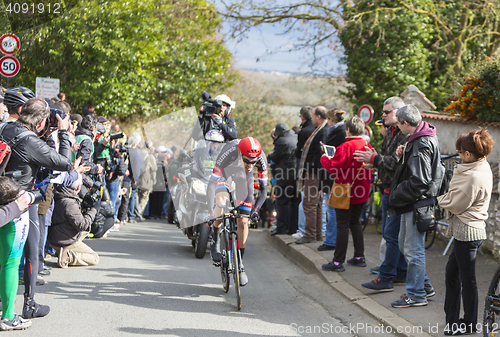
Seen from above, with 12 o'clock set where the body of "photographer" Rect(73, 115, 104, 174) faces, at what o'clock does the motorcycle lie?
The motorcycle is roughly at 12 o'clock from the photographer.

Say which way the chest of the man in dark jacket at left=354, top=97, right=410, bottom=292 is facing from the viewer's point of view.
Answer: to the viewer's left

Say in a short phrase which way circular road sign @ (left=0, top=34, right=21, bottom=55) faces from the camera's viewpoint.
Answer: facing the viewer

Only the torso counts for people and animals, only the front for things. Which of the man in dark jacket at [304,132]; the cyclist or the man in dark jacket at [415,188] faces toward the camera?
the cyclist

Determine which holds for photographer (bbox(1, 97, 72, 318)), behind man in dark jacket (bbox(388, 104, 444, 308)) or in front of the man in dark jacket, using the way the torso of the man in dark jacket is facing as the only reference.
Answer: in front

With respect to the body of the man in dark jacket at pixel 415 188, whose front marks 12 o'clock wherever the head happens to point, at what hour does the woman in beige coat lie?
The woman in beige coat is roughly at 8 o'clock from the man in dark jacket.

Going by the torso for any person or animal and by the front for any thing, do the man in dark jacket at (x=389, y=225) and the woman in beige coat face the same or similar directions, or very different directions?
same or similar directions

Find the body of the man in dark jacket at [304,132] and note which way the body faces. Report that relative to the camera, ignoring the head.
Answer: to the viewer's left

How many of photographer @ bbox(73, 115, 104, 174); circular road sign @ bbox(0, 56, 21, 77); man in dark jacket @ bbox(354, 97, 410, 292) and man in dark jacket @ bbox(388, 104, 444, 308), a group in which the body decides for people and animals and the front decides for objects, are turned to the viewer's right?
1

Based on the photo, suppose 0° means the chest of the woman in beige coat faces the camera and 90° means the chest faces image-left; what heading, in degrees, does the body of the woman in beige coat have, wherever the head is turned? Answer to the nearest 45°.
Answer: approximately 90°

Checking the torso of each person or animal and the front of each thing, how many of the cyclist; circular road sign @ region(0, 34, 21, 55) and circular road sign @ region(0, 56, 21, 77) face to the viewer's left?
0

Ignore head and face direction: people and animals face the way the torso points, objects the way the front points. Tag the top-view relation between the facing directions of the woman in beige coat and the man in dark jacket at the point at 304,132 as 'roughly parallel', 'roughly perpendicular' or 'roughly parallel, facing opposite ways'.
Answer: roughly parallel

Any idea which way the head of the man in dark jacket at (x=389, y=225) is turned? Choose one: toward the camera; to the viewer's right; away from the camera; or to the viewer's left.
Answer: to the viewer's left

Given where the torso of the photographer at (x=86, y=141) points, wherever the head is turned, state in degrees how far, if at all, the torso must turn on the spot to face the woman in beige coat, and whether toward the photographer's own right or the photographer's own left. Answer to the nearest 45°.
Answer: approximately 45° to the photographer's own right

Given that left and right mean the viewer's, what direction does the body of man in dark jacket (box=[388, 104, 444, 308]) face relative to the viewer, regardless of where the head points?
facing to the left of the viewer

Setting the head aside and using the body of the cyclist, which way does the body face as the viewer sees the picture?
toward the camera
